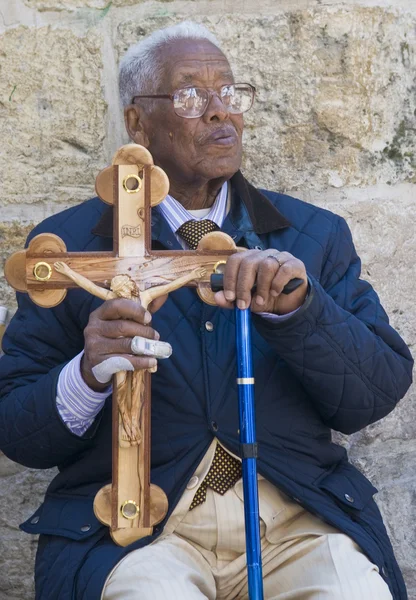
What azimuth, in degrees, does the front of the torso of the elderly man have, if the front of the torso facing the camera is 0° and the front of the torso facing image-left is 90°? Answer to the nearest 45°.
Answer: approximately 0°

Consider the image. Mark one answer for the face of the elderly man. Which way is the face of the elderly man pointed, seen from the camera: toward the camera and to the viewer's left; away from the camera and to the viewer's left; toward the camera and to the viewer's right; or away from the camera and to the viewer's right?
toward the camera and to the viewer's right

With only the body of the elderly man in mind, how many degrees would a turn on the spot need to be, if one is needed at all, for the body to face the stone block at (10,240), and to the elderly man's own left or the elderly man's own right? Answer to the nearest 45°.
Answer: approximately 135° to the elderly man's own right
